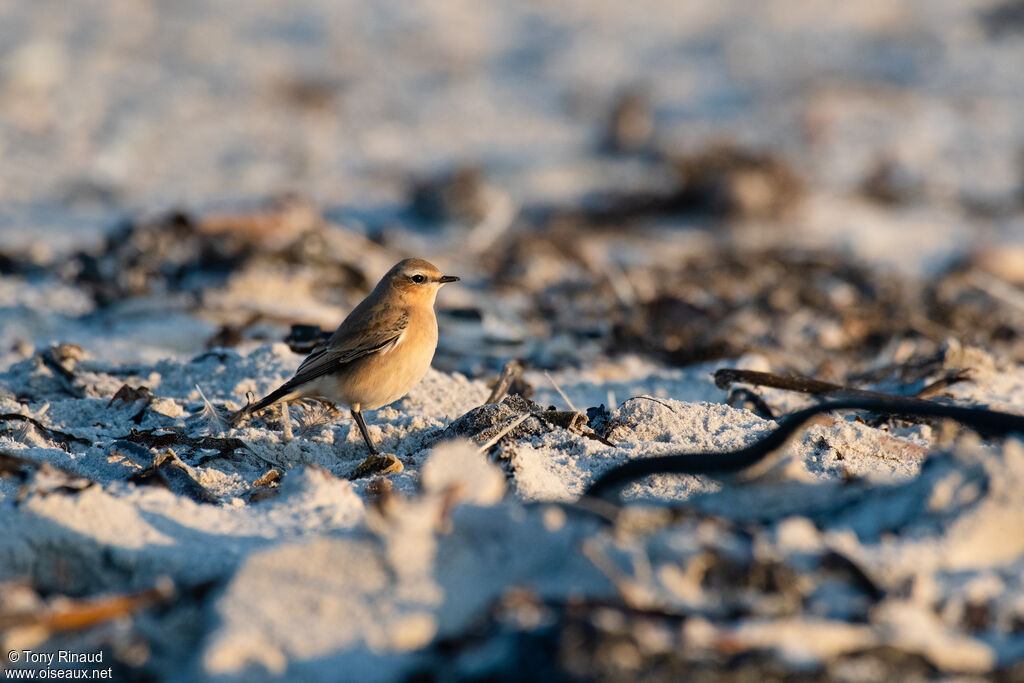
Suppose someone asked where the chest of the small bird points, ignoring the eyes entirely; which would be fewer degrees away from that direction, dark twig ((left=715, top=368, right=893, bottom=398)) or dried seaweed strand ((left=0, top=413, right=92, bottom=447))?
the dark twig

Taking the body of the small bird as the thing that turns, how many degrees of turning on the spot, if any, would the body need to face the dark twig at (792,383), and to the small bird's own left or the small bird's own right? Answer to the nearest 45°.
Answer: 0° — it already faces it

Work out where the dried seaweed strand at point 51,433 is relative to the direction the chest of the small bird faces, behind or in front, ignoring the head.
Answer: behind

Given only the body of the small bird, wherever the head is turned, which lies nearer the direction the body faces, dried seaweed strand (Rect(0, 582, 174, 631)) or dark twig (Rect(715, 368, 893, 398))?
the dark twig

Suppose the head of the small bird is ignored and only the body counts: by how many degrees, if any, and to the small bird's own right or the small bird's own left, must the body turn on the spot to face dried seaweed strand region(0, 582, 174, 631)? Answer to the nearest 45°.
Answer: approximately 90° to the small bird's own right

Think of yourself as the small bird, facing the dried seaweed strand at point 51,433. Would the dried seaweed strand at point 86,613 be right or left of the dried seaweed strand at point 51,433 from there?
left

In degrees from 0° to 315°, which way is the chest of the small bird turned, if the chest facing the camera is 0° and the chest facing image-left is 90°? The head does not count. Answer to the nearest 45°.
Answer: approximately 270°
